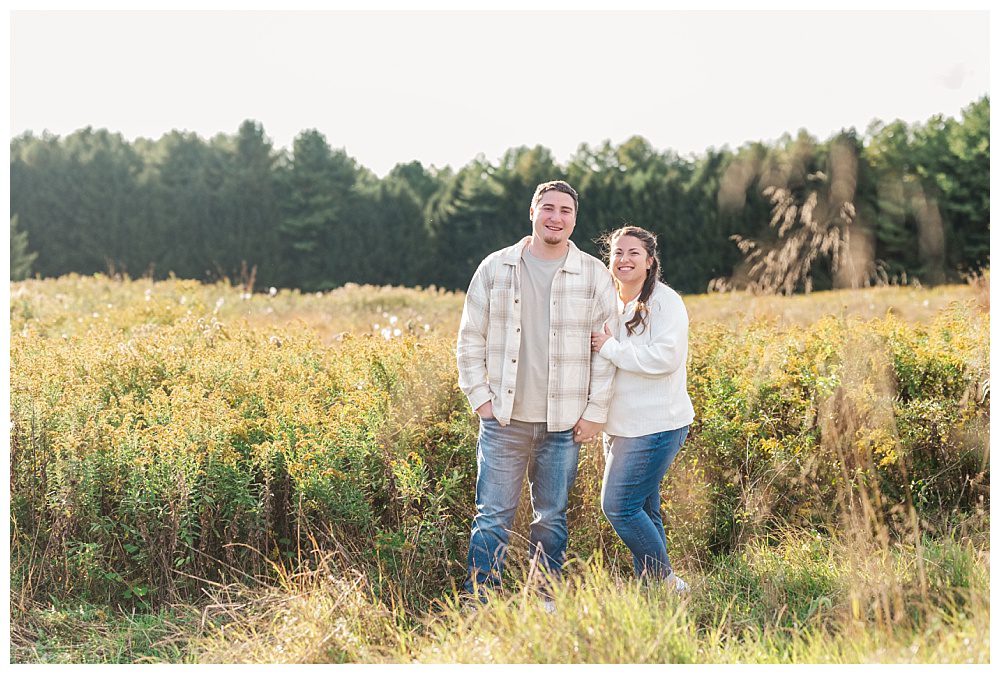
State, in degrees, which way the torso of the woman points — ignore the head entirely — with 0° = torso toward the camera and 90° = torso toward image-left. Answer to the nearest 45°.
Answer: approximately 45°

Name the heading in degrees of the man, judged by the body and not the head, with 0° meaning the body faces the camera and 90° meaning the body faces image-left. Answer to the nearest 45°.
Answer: approximately 0°
